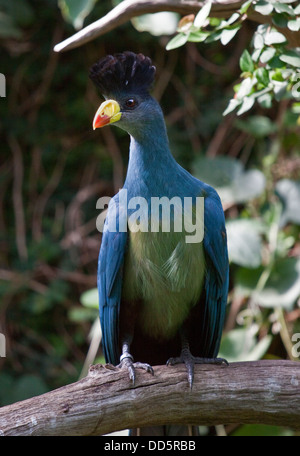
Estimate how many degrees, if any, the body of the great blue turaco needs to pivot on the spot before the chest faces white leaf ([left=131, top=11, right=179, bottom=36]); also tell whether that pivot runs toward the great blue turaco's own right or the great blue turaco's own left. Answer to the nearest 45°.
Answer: approximately 180°

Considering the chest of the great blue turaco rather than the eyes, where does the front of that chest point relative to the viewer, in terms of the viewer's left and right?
facing the viewer

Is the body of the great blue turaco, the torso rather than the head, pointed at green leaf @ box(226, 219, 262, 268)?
no
